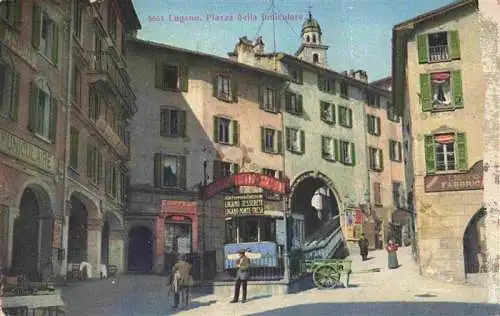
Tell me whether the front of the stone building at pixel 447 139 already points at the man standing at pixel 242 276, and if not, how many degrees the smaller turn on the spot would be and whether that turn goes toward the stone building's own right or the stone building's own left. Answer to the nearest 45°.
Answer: approximately 45° to the stone building's own right

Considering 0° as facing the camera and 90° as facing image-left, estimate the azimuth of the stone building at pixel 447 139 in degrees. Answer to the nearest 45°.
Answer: approximately 0°
